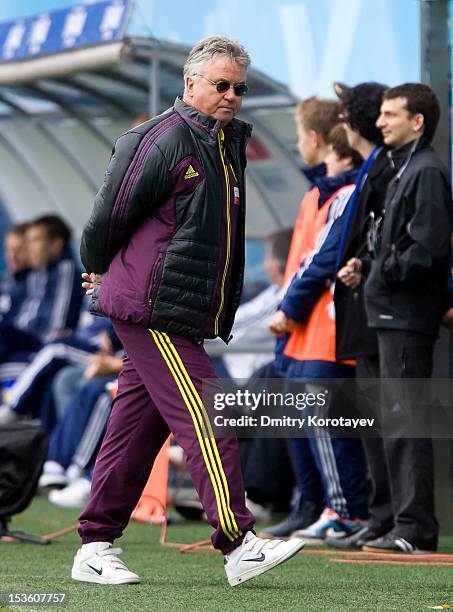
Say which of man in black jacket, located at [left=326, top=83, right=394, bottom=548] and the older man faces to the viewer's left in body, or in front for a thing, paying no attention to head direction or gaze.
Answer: the man in black jacket

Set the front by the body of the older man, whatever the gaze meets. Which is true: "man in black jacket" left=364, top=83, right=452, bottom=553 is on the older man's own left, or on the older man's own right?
on the older man's own left

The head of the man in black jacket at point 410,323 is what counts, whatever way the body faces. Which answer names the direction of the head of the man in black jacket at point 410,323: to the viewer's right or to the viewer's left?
to the viewer's left

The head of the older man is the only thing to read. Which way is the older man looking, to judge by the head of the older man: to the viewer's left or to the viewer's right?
to the viewer's right

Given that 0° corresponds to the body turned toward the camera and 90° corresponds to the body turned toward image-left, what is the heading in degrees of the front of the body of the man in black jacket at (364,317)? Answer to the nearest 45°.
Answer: approximately 90°
